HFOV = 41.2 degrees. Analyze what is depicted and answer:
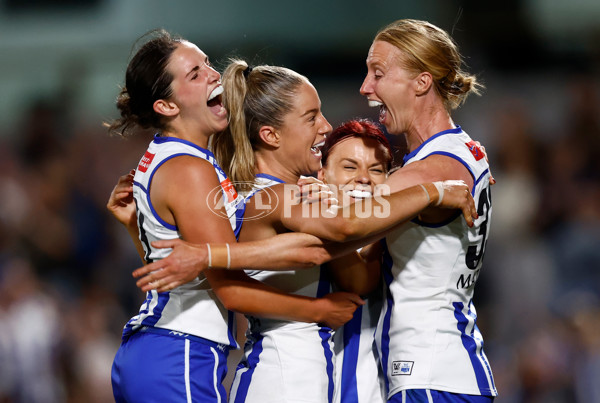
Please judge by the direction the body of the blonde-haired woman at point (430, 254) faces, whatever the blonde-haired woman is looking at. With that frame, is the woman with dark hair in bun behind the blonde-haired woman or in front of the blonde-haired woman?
in front

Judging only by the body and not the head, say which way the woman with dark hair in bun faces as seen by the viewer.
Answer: to the viewer's right

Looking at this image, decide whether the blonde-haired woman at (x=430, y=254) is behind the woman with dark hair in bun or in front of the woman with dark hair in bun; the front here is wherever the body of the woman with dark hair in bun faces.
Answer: in front

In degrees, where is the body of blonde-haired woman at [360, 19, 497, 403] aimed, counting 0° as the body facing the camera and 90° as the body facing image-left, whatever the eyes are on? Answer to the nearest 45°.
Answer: approximately 90°
